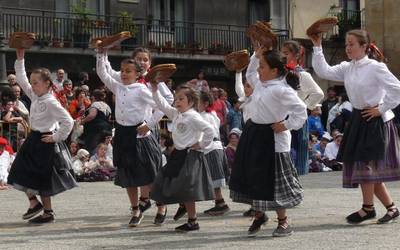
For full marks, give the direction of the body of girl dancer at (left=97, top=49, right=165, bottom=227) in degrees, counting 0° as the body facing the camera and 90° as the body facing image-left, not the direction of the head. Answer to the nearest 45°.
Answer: approximately 45°

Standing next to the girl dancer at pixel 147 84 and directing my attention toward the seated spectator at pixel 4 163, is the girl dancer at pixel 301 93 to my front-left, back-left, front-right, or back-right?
back-right

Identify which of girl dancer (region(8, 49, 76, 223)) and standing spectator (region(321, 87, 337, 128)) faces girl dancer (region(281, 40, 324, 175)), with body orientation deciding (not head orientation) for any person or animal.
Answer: the standing spectator

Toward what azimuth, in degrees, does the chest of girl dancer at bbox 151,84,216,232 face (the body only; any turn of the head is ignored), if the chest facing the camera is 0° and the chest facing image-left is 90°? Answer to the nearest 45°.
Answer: approximately 45°

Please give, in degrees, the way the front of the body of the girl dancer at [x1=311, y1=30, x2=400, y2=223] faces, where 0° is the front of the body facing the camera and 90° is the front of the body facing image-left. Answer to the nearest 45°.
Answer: approximately 45°

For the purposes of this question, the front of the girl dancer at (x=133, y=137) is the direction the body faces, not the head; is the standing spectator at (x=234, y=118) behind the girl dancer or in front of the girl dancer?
behind

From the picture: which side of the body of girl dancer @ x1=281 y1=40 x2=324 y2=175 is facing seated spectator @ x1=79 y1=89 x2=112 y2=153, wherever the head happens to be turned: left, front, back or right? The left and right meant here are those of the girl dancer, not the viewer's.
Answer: right

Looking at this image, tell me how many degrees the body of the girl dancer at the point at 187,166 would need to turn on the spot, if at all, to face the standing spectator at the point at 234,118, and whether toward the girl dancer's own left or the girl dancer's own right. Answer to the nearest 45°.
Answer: approximately 135° to the girl dancer's own right
